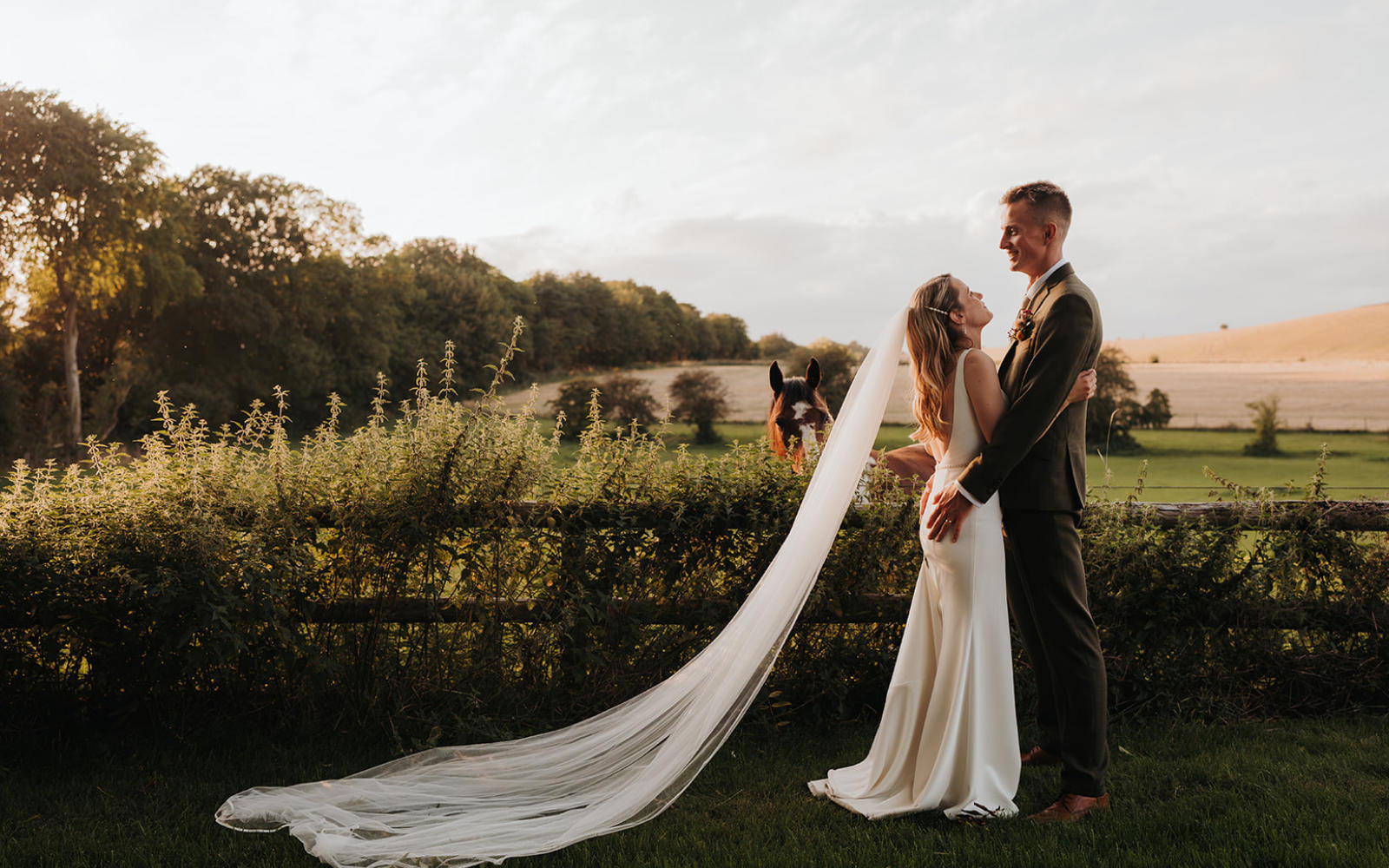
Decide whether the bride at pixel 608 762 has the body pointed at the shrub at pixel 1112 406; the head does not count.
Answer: no

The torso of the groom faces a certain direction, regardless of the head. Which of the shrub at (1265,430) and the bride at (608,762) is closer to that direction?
the bride

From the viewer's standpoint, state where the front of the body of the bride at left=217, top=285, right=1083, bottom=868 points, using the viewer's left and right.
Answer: facing to the right of the viewer

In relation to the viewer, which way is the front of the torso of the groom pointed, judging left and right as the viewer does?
facing to the left of the viewer

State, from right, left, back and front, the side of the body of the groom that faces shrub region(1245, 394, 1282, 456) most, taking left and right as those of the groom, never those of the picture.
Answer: right

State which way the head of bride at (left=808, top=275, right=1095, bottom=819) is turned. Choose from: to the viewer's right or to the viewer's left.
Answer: to the viewer's right

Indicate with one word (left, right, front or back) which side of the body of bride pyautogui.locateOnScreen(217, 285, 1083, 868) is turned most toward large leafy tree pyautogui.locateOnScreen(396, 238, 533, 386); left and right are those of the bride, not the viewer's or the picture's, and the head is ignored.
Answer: left

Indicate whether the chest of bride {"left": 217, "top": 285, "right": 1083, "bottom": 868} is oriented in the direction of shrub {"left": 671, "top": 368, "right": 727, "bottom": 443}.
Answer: no

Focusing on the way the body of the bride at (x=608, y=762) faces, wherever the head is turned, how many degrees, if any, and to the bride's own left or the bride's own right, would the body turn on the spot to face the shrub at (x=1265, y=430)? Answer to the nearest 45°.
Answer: approximately 45° to the bride's own left

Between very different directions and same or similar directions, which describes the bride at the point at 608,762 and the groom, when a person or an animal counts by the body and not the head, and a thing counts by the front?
very different directions

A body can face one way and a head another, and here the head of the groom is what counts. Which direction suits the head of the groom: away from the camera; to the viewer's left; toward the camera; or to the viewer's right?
to the viewer's left

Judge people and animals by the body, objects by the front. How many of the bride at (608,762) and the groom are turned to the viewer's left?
1

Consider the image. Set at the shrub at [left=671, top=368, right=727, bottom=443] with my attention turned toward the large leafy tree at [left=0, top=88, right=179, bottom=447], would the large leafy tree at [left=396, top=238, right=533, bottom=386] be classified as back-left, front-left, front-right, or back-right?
front-right
